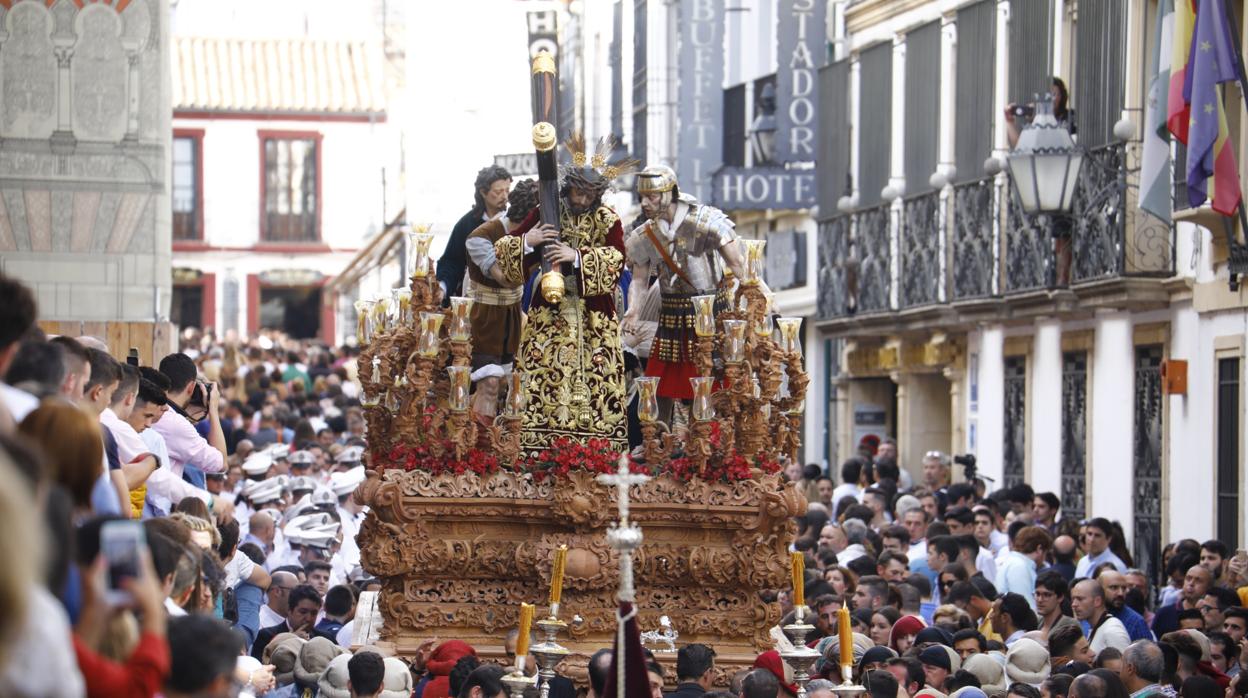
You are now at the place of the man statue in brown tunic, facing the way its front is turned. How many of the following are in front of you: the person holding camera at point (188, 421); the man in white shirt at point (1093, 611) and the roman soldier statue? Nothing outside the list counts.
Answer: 2

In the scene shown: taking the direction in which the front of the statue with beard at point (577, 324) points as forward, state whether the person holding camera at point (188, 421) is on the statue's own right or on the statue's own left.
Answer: on the statue's own right

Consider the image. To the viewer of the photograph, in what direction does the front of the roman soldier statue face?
facing the viewer and to the left of the viewer

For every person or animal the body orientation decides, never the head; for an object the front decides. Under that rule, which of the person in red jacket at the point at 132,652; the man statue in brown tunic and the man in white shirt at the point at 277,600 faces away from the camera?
the person in red jacket

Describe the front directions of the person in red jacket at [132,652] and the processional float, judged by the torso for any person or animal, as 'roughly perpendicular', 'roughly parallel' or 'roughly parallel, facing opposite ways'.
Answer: roughly parallel, facing opposite ways

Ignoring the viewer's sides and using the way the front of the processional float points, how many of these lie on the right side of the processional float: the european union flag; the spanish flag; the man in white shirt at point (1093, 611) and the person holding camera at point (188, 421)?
1

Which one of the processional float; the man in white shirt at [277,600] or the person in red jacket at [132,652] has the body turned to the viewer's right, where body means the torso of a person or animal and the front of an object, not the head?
the man in white shirt

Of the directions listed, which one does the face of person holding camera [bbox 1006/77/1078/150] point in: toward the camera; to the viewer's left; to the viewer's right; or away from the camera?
to the viewer's left

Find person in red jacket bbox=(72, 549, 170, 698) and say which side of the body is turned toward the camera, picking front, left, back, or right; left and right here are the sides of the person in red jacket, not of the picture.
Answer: back

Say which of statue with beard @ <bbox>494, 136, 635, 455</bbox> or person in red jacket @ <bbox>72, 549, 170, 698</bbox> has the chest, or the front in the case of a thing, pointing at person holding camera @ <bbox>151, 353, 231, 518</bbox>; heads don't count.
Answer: the person in red jacket

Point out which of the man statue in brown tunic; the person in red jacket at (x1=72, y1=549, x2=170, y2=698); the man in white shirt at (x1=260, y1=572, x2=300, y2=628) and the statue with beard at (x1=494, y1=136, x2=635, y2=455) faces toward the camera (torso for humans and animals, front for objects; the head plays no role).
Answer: the statue with beard

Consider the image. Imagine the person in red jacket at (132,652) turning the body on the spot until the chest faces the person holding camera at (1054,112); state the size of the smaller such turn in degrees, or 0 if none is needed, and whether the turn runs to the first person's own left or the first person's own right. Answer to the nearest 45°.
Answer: approximately 45° to the first person's own right

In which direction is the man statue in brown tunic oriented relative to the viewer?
to the viewer's right
